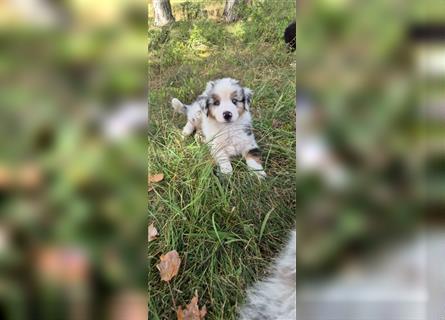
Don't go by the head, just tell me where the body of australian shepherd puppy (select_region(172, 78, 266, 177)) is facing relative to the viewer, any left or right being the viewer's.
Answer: facing the viewer and to the right of the viewer
